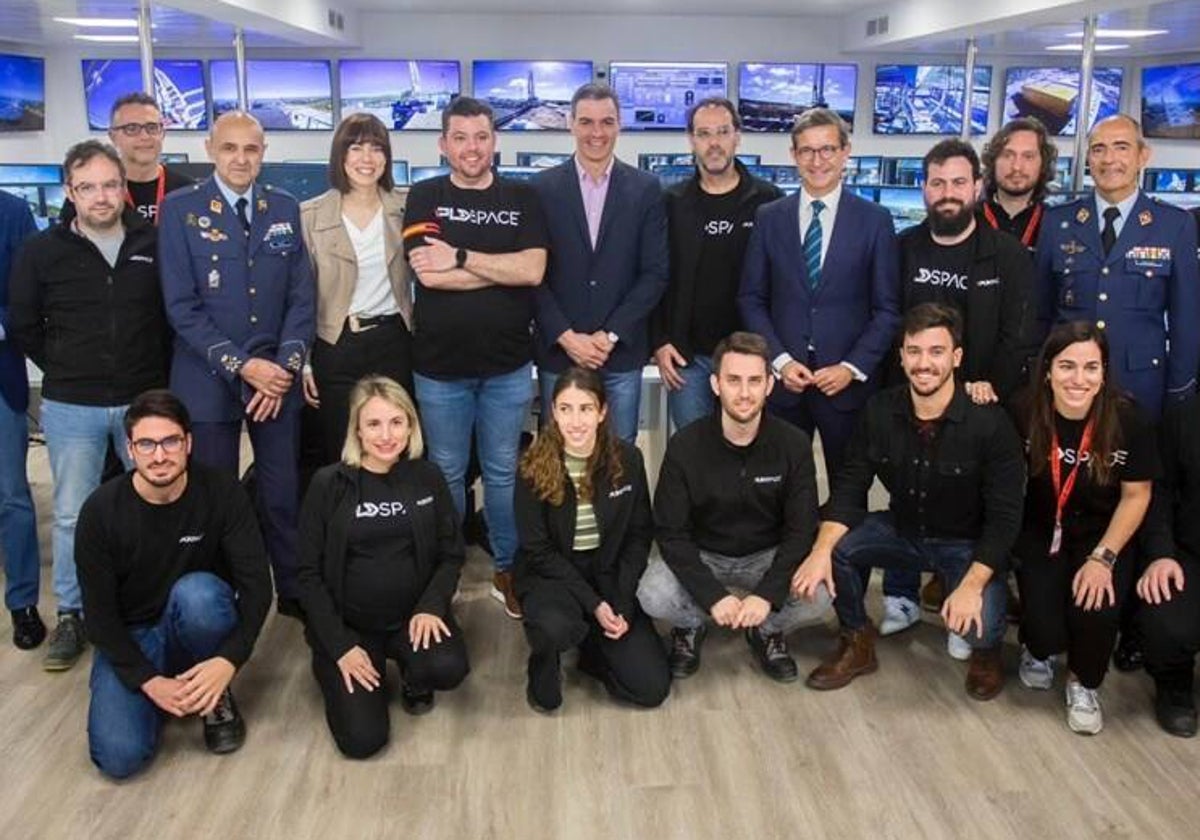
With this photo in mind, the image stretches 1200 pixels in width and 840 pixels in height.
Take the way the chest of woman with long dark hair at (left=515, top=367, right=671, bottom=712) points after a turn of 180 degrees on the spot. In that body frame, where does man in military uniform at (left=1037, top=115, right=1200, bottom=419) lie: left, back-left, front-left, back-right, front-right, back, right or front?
right

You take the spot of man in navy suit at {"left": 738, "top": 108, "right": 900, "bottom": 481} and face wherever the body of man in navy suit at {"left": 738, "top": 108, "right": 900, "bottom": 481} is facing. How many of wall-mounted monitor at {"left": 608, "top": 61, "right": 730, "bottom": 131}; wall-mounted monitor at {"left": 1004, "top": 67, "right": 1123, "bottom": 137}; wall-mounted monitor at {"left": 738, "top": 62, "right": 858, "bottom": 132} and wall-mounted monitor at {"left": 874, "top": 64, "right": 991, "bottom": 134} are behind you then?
4

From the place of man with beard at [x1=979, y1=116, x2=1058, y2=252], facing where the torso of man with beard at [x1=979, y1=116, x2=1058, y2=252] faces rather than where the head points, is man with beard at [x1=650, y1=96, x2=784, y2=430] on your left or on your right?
on your right

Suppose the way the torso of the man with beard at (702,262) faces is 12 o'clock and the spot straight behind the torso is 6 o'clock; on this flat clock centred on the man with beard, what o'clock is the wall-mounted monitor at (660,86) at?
The wall-mounted monitor is roughly at 6 o'clock from the man with beard.

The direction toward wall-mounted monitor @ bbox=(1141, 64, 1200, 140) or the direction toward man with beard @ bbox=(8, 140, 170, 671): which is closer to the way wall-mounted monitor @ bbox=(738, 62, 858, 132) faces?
the man with beard

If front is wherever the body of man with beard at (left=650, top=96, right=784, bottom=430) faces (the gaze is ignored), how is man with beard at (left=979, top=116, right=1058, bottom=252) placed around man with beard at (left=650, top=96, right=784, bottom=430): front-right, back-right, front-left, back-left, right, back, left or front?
left

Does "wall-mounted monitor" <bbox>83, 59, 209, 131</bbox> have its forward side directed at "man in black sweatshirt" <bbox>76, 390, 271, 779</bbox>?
yes

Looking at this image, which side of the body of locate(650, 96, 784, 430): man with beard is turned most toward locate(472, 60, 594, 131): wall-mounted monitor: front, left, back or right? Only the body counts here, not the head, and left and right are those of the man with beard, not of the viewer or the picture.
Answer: back

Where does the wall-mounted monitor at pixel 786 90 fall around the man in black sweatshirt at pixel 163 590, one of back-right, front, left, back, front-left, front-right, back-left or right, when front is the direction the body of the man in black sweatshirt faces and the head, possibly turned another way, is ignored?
back-left

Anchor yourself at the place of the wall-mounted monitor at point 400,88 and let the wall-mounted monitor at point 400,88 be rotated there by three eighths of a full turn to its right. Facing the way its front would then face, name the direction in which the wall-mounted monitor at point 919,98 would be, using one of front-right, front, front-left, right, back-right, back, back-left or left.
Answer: back-right
